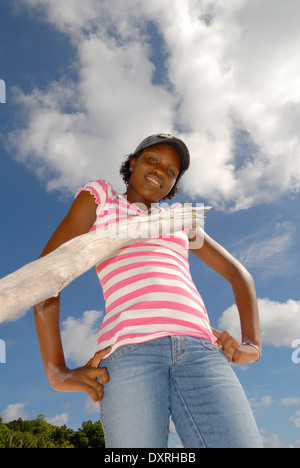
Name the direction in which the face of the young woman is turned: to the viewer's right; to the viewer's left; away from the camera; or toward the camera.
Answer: toward the camera

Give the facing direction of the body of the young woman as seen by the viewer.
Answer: toward the camera
